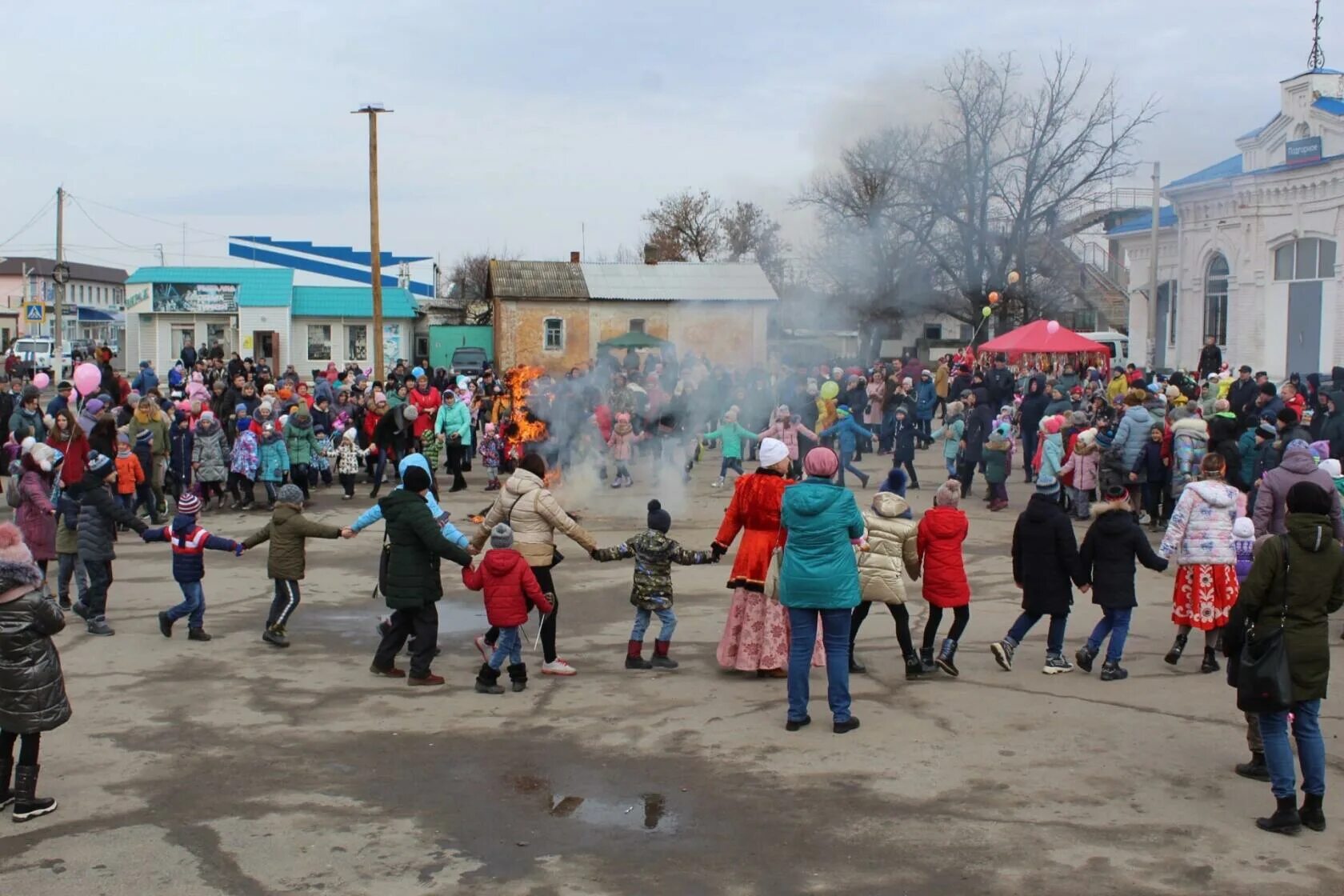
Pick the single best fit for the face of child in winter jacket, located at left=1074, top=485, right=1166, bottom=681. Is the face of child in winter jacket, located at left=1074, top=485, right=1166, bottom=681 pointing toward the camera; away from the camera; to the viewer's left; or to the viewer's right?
away from the camera

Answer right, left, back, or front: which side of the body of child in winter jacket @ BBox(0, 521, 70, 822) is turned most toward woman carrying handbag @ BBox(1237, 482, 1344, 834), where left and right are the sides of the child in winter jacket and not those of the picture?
right

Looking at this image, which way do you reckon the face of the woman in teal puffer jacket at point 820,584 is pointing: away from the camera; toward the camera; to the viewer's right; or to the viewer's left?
away from the camera

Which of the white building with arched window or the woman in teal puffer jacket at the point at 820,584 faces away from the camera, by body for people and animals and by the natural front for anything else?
the woman in teal puffer jacket

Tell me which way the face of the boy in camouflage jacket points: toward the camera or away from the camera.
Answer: away from the camera

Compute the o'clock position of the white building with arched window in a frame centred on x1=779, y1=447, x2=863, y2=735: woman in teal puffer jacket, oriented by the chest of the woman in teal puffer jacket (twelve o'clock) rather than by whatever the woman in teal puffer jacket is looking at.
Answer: The white building with arched window is roughly at 1 o'clock from the woman in teal puffer jacket.

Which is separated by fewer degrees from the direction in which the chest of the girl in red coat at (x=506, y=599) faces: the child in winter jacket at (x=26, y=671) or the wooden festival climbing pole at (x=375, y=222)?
the wooden festival climbing pole

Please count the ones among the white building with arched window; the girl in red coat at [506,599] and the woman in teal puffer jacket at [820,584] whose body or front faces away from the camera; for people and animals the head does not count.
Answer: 2

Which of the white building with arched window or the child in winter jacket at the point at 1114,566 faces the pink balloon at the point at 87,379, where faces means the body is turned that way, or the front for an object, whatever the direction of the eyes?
the white building with arched window

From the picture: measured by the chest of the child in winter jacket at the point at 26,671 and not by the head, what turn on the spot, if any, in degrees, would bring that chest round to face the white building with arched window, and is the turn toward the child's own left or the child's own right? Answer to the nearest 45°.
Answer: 0° — they already face it

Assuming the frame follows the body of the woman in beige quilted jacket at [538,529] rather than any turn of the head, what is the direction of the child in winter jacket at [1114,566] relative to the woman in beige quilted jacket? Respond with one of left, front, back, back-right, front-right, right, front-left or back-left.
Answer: front-right

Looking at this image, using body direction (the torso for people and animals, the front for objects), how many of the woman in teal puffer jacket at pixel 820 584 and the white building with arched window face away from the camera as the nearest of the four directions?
1

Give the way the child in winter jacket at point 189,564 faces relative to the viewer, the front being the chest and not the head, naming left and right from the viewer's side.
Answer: facing away from the viewer and to the right of the viewer

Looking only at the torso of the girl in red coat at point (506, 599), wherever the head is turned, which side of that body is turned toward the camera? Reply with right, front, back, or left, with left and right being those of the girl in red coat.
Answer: back

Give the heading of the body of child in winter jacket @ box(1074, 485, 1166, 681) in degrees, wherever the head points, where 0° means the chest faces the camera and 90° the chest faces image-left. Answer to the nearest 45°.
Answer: approximately 225°

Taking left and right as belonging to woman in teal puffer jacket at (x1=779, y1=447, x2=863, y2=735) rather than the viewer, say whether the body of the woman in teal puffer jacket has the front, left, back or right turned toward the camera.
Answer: back
